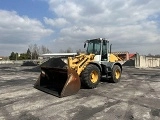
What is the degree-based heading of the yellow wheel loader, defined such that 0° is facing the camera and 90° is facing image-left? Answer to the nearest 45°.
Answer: approximately 45°
